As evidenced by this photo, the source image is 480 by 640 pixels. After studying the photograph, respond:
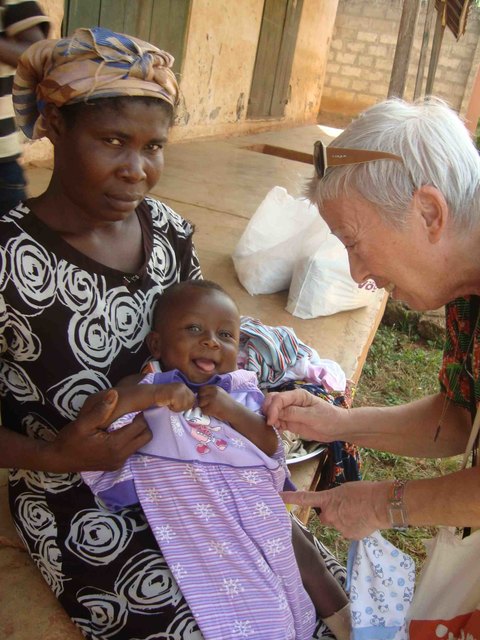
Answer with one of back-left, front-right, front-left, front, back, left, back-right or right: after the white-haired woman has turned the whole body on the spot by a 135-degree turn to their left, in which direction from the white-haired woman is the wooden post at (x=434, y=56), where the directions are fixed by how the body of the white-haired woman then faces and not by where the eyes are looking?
back-left

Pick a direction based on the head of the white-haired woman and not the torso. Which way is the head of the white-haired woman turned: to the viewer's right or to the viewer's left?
to the viewer's left

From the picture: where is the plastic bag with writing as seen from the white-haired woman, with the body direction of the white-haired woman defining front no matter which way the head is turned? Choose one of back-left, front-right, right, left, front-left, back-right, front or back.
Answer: right

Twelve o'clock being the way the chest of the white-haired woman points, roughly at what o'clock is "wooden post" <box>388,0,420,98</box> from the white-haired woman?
The wooden post is roughly at 3 o'clock from the white-haired woman.

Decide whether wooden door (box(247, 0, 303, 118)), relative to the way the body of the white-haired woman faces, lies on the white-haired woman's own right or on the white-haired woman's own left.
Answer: on the white-haired woman's own right

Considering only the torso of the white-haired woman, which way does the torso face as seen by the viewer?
to the viewer's left
